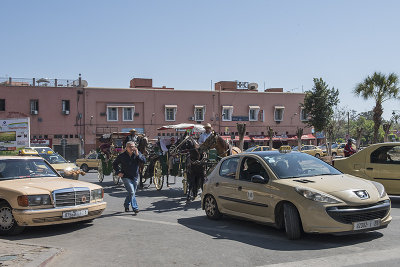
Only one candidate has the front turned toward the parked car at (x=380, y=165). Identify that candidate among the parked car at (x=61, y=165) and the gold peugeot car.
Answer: the parked car at (x=61, y=165)

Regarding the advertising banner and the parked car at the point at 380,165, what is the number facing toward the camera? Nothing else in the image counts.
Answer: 1

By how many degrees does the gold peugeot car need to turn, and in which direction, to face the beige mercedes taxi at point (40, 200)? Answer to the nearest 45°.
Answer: approximately 135° to its right

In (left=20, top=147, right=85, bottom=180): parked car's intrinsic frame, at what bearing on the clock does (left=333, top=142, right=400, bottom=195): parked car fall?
(left=333, top=142, right=400, bottom=195): parked car is roughly at 12 o'clock from (left=20, top=147, right=85, bottom=180): parked car.
